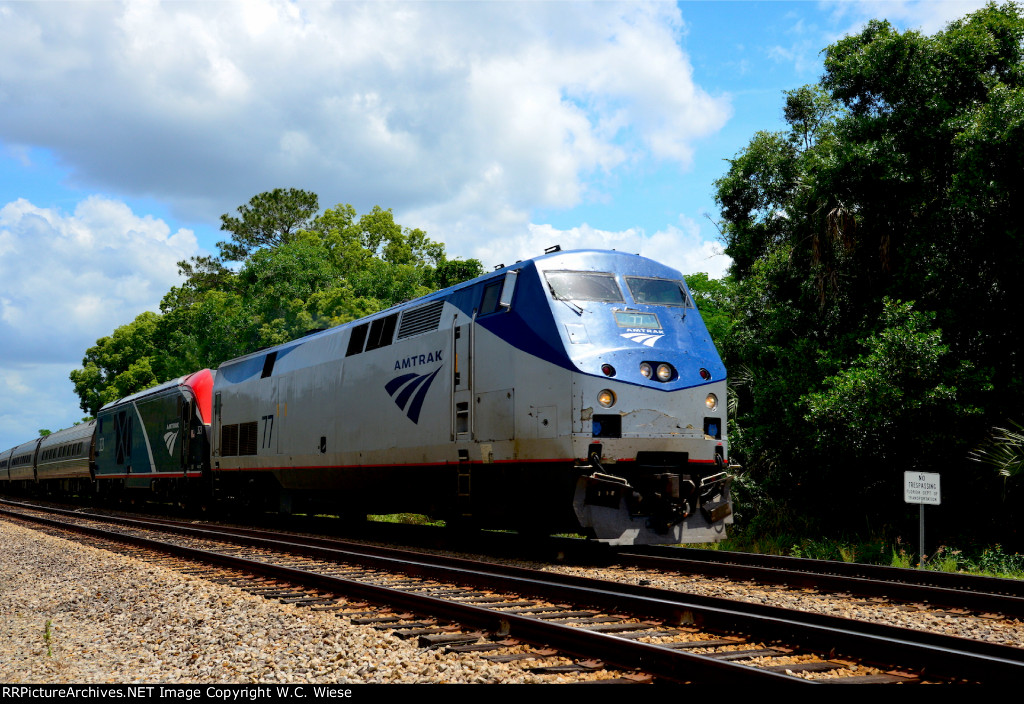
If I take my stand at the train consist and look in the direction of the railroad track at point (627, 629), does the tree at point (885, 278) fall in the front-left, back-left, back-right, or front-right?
front-left

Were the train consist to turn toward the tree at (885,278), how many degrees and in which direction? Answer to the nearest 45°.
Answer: approximately 90° to its left

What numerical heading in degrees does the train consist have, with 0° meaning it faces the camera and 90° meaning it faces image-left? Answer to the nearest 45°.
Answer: approximately 315°

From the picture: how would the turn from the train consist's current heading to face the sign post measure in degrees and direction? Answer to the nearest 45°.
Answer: approximately 45° to its left

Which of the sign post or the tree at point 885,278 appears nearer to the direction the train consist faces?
the sign post

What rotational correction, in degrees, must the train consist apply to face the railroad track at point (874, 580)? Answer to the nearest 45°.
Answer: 0° — it already faces it
